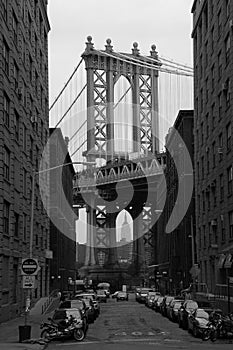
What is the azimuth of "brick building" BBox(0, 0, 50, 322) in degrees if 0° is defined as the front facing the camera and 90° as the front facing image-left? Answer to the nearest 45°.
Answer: approximately 270°

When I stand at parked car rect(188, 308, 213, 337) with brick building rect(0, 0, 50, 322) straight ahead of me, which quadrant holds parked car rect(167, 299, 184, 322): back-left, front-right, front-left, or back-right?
front-right

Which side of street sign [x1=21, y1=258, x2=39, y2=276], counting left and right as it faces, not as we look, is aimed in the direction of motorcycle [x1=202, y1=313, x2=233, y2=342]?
left

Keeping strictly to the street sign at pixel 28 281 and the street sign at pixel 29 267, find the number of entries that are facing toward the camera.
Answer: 2

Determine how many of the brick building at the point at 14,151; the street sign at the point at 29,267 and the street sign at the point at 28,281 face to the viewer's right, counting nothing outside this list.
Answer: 1

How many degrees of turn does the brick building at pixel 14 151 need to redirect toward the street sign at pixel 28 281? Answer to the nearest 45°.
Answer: approximately 90° to its right

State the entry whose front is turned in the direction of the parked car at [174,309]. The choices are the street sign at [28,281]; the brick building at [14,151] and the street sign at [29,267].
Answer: the brick building

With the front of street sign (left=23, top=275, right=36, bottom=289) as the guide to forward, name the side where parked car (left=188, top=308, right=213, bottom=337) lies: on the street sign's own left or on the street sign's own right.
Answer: on the street sign's own left

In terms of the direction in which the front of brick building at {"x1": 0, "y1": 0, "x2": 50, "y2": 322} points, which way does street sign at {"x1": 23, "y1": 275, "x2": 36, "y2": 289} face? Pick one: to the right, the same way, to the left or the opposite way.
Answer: to the right

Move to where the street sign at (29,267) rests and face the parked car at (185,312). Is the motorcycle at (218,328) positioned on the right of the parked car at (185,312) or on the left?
right

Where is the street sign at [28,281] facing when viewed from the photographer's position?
facing the viewer

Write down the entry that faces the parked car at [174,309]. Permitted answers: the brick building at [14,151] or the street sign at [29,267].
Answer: the brick building

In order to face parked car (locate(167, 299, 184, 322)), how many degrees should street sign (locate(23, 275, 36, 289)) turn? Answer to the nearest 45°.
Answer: approximately 135° to its left

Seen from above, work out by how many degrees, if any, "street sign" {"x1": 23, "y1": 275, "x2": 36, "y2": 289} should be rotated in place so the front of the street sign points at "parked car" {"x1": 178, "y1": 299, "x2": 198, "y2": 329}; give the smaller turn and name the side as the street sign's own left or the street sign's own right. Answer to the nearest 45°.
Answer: approximately 135° to the street sign's own left

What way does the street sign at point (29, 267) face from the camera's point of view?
toward the camera
